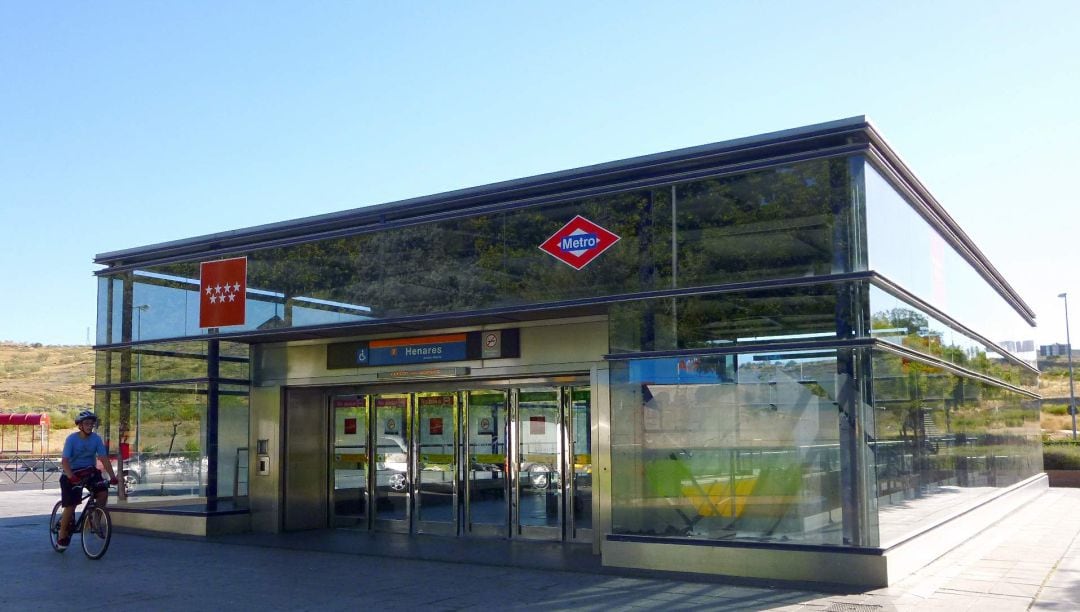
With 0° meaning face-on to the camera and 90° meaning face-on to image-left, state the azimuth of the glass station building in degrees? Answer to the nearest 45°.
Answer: approximately 45°

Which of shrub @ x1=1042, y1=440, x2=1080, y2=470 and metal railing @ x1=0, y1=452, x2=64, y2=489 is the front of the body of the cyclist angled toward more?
the shrub

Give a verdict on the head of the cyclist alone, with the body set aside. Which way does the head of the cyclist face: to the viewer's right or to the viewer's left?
to the viewer's right

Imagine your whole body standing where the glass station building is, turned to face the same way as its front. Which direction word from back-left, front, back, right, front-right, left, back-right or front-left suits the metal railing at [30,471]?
right

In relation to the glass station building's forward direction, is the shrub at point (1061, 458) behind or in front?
behind

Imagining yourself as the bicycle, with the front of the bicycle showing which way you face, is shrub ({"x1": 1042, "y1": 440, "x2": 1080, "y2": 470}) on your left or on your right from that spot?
on your left
